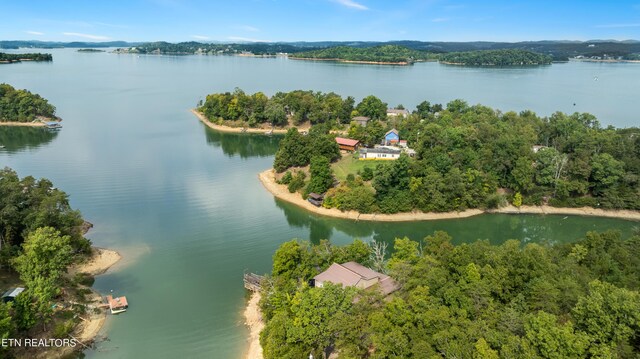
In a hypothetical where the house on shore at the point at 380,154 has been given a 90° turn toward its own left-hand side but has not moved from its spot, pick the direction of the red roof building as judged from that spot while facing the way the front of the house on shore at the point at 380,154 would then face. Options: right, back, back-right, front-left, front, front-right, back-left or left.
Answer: back-left

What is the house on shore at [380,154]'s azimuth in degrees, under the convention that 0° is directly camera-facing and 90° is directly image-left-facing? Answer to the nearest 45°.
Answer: approximately 0°

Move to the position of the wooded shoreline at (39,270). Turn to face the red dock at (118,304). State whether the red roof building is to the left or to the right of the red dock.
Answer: left

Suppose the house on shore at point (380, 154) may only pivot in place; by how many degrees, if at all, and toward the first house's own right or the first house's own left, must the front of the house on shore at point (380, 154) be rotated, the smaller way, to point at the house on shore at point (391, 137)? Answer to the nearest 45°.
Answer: approximately 180°

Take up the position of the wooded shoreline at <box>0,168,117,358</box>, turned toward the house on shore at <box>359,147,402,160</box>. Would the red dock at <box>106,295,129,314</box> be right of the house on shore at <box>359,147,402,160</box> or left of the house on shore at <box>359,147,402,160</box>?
right

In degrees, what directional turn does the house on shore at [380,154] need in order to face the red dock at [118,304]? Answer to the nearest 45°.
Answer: approximately 45° to its right

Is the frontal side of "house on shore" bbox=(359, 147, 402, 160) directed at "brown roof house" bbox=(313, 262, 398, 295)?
yes
